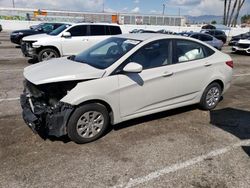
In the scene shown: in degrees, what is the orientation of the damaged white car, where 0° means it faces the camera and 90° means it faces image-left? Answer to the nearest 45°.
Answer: approximately 45°

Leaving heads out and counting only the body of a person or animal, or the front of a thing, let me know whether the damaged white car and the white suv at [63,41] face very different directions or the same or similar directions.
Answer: same or similar directions

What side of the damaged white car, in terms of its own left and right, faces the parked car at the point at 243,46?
back

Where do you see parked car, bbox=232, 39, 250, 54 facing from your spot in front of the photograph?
facing the viewer and to the left of the viewer

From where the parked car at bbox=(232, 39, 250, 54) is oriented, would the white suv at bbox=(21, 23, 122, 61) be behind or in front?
in front

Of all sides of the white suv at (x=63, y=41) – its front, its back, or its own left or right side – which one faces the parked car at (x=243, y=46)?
back

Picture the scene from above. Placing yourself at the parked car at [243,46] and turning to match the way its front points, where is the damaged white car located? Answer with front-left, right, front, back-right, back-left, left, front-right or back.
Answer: front-left

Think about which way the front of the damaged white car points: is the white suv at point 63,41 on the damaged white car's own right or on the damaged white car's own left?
on the damaged white car's own right

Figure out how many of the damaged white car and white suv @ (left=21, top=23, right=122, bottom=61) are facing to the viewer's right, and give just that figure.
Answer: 0

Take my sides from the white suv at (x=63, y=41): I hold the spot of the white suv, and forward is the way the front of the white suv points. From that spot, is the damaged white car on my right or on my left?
on my left

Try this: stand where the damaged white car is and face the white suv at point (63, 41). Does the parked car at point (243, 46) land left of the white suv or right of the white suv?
right

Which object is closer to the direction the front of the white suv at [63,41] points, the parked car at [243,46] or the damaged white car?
the damaged white car

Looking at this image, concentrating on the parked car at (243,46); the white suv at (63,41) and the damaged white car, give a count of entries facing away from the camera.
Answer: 0
